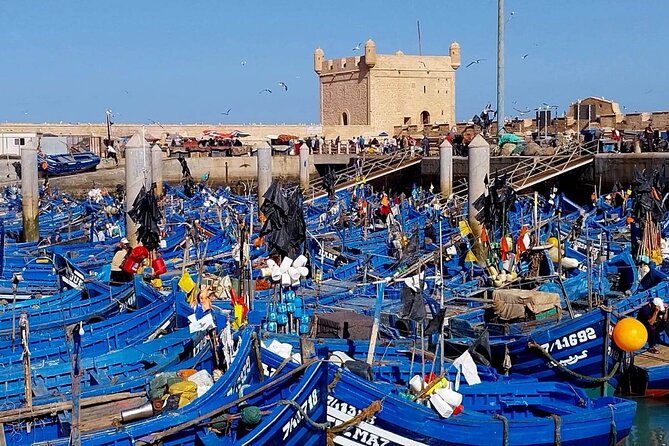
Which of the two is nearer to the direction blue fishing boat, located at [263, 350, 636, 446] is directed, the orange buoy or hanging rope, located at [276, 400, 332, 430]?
the hanging rope

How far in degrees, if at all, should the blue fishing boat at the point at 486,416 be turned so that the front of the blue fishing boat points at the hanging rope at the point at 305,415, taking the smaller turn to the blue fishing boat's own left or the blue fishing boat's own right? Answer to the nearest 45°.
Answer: approximately 45° to the blue fishing boat's own left

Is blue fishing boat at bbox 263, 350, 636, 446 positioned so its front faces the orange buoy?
no

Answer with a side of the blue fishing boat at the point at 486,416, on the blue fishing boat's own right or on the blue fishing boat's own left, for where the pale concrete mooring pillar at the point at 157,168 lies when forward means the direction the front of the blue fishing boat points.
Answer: on the blue fishing boat's own right

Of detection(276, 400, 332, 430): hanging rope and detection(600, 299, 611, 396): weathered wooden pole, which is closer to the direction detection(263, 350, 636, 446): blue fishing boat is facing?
the hanging rope

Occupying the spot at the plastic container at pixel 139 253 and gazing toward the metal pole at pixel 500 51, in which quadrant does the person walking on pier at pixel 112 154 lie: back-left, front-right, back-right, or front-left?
front-left

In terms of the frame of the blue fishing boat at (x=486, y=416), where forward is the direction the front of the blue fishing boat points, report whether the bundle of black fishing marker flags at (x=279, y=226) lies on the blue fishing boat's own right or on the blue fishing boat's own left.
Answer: on the blue fishing boat's own right

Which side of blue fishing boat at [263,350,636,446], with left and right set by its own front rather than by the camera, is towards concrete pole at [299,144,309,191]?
right

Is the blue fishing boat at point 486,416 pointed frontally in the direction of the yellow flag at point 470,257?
no

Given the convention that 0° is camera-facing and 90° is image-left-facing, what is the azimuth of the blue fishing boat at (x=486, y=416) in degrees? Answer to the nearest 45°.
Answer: approximately 90°

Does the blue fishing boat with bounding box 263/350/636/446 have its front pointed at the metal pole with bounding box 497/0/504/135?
no

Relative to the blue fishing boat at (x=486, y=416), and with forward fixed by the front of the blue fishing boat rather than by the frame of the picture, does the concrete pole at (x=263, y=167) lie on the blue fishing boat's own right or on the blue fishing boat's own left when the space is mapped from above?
on the blue fishing boat's own right

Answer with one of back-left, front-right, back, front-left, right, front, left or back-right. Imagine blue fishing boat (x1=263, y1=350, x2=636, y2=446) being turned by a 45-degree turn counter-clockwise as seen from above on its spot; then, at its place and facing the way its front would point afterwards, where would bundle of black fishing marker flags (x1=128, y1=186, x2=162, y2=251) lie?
right

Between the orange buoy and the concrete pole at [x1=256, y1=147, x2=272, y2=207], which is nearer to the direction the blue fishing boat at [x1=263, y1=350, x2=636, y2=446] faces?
the concrete pole

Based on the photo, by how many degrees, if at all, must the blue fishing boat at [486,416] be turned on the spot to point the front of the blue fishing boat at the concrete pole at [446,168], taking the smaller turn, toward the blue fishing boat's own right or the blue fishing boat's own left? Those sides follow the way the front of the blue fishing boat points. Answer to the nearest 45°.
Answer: approximately 90° to the blue fishing boat's own right

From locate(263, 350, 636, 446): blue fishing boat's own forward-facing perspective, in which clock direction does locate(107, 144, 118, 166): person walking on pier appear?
The person walking on pier is roughly at 2 o'clock from the blue fishing boat.
